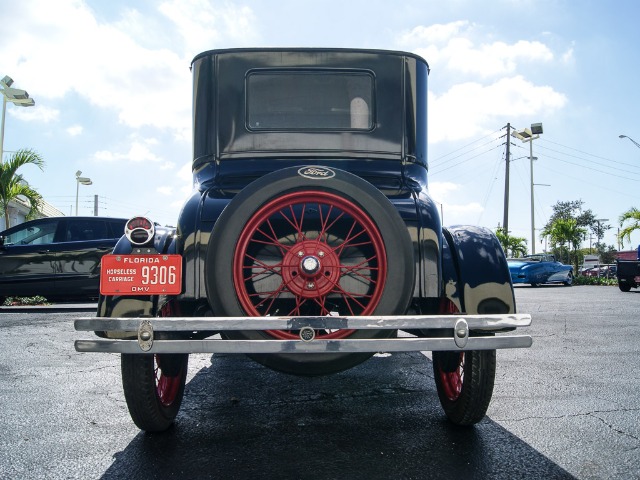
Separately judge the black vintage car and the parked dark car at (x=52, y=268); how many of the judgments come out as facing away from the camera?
1

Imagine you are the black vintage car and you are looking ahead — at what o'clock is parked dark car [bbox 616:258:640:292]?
The parked dark car is roughly at 1 o'clock from the black vintage car.

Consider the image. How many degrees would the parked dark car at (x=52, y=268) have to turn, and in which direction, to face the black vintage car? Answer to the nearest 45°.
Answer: approximately 90° to its left

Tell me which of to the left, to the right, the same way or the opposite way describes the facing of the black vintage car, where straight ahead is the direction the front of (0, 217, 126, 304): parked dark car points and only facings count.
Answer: to the right

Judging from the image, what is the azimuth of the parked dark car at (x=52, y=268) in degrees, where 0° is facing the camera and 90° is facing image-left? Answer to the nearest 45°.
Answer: approximately 90°

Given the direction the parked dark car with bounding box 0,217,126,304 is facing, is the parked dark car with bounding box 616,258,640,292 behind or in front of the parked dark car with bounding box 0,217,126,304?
behind

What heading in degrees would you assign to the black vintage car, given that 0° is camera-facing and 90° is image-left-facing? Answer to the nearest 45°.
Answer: approximately 180°

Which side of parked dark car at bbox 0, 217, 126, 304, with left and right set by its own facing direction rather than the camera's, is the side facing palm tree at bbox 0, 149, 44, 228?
right

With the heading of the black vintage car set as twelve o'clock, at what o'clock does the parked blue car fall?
The parked blue car is roughly at 1 o'clock from the black vintage car.

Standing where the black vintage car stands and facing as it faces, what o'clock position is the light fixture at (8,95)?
The light fixture is roughly at 11 o'clock from the black vintage car.

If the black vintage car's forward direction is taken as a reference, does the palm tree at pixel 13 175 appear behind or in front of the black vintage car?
in front

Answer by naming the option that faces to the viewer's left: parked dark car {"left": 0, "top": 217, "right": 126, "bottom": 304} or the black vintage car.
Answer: the parked dark car

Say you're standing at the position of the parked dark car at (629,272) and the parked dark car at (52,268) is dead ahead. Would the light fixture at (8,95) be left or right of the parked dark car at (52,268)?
right
